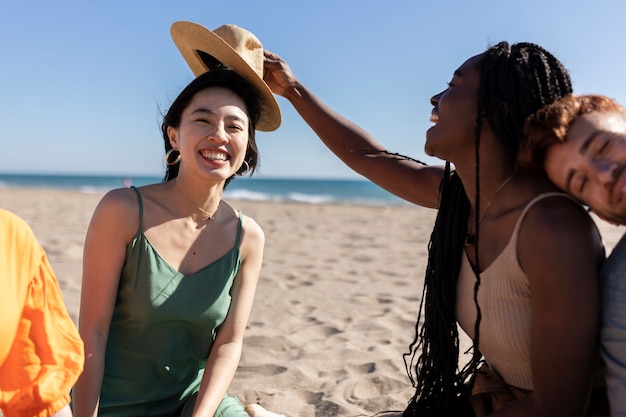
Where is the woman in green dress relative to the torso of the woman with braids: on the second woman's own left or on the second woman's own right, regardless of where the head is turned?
on the second woman's own right

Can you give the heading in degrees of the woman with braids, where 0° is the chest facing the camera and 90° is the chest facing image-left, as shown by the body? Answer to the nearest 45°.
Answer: approximately 45°
